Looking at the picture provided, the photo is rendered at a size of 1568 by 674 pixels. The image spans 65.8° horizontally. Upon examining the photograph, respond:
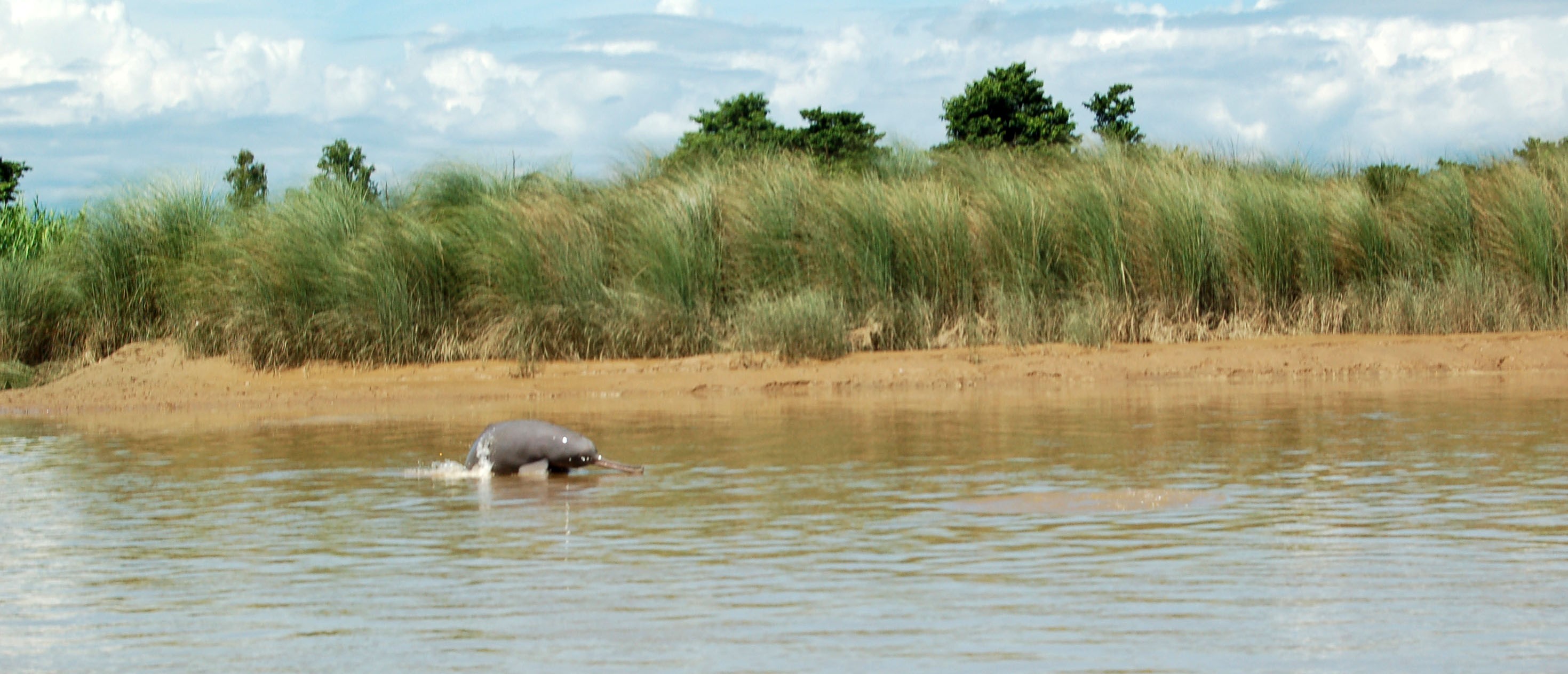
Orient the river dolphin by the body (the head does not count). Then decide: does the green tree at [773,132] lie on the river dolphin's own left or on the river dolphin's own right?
on the river dolphin's own left

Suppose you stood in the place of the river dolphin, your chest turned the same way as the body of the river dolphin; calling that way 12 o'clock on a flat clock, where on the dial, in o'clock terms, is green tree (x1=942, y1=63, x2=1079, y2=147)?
The green tree is roughly at 10 o'clock from the river dolphin.

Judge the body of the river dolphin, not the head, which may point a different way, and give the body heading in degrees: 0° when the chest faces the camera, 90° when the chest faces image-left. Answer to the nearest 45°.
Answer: approximately 270°

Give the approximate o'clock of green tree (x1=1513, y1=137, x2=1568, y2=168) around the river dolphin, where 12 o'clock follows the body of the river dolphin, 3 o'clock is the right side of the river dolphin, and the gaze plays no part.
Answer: The green tree is roughly at 11 o'clock from the river dolphin.

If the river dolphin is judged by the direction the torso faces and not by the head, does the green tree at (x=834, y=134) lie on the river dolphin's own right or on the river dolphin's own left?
on the river dolphin's own left
